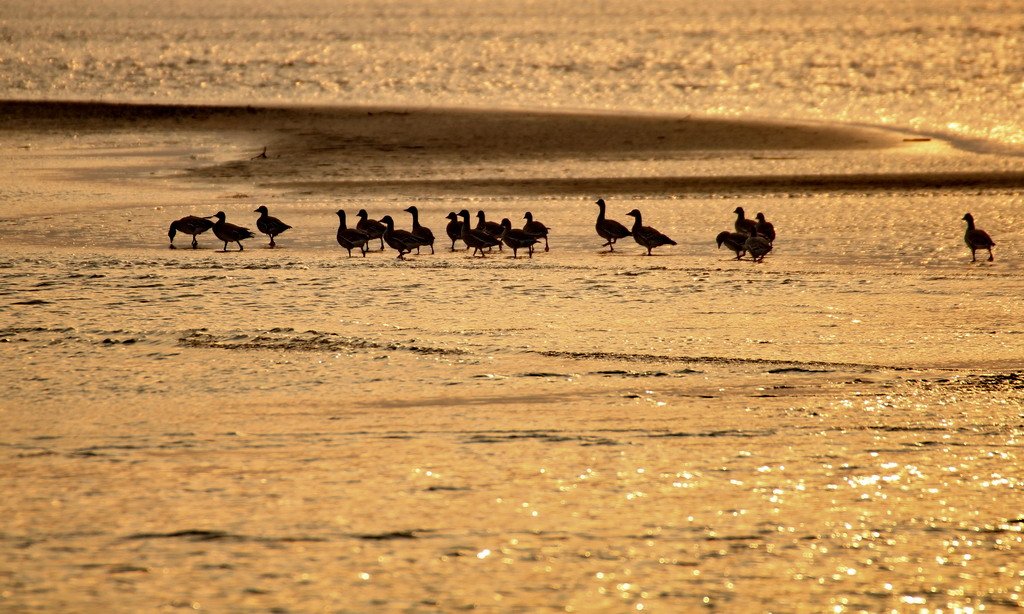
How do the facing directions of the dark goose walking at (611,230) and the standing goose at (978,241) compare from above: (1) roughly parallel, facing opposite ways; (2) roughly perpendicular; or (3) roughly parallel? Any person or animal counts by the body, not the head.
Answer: roughly parallel

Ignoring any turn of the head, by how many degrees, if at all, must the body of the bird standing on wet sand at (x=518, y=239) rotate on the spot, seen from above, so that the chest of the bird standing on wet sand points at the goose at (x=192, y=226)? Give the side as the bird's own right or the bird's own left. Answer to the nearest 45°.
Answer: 0° — it already faces it

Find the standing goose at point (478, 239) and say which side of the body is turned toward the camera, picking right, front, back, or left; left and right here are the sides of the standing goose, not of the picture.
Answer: left

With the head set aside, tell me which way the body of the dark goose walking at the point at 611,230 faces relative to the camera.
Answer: to the viewer's left

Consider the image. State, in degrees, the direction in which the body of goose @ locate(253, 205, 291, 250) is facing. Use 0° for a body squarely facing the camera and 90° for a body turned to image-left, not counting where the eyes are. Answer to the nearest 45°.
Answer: approximately 90°

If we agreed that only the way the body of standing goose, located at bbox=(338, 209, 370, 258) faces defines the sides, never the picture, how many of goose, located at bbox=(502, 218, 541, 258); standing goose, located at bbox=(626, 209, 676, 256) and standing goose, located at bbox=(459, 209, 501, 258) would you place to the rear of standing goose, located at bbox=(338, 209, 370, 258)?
3

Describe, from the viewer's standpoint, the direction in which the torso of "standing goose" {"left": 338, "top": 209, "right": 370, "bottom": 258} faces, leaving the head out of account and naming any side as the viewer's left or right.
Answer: facing to the left of the viewer

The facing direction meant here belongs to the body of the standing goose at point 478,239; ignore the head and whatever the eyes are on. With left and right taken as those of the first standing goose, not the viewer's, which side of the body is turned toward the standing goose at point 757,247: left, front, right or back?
back

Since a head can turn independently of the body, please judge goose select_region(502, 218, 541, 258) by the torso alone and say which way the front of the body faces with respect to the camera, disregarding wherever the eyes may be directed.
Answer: to the viewer's left

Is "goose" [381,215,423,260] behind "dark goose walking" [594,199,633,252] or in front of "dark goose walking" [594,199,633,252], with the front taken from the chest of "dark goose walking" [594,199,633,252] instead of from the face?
in front

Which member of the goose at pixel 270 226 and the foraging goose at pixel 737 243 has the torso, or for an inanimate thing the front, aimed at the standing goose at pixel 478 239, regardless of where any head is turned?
the foraging goose

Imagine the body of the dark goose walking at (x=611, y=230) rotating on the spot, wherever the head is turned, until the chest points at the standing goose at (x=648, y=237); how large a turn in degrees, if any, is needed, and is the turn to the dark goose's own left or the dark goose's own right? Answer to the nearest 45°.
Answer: approximately 135° to the dark goose's own left

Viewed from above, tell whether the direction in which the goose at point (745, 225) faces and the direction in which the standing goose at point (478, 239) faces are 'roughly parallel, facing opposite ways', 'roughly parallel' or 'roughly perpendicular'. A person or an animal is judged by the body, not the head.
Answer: roughly parallel

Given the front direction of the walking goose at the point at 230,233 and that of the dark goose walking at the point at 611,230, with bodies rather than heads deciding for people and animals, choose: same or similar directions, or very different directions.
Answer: same or similar directions

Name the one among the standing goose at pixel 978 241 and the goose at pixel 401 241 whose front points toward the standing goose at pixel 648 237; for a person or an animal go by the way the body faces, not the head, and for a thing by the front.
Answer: the standing goose at pixel 978 241

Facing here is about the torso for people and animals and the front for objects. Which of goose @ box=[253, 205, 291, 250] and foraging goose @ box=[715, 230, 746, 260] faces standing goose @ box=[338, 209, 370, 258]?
the foraging goose

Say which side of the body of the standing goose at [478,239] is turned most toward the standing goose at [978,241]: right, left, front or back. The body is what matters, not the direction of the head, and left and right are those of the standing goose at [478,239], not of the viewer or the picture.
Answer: back

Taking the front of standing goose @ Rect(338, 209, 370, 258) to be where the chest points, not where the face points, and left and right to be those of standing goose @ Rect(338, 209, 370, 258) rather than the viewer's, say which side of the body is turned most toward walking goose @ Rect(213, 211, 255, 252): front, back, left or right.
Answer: front
